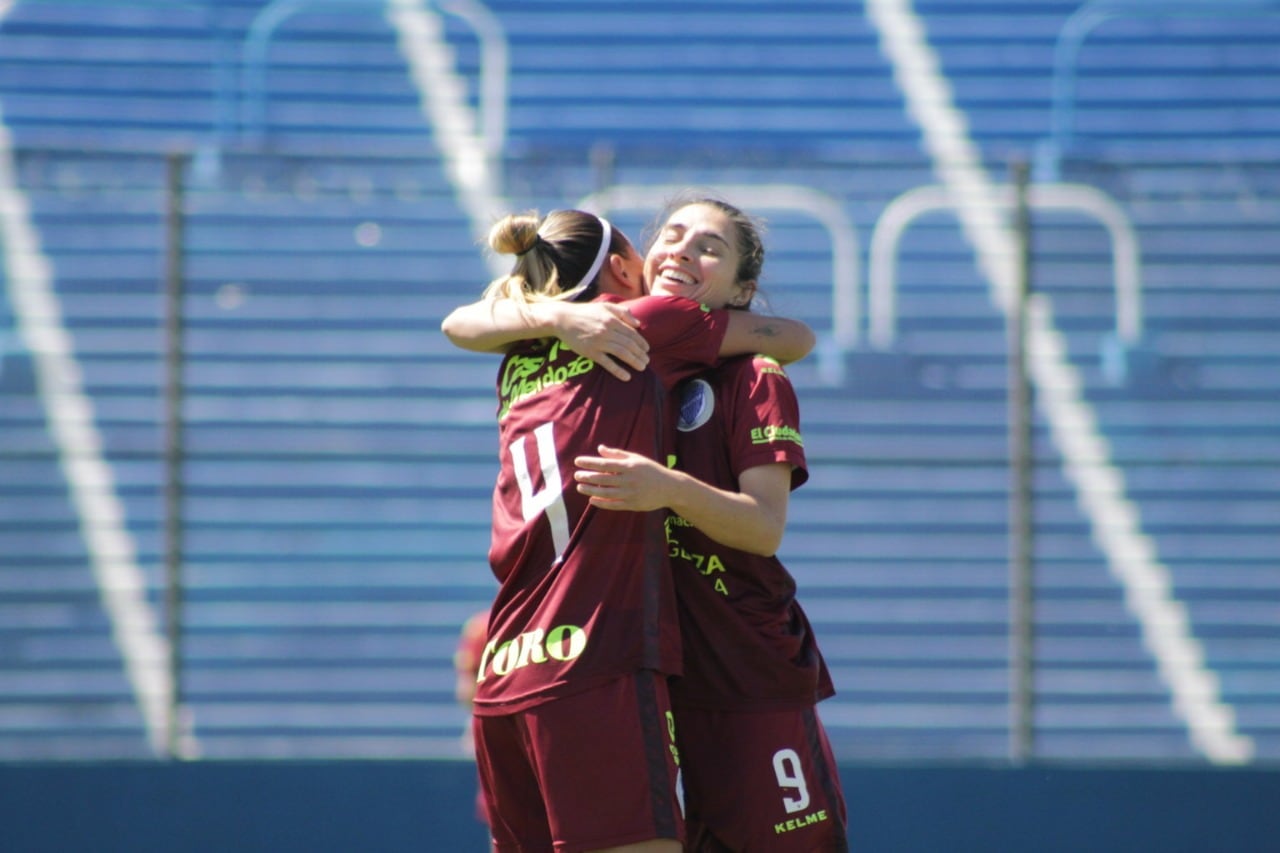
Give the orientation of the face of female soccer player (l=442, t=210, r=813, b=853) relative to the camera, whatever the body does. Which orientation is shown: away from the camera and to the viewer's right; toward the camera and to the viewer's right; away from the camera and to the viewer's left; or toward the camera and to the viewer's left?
away from the camera and to the viewer's right

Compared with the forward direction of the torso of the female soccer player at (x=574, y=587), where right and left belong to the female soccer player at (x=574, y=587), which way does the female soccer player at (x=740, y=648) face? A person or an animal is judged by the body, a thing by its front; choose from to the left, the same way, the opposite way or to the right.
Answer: the opposite way

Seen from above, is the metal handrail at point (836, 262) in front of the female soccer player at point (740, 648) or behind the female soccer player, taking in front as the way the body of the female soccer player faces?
behind

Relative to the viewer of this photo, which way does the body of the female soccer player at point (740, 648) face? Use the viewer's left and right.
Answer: facing the viewer and to the left of the viewer

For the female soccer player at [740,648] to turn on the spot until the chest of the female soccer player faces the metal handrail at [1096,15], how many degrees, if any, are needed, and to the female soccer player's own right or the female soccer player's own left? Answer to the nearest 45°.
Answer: approximately 180°

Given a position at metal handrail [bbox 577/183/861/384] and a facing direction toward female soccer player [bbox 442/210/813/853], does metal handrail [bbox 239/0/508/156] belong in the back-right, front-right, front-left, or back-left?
back-right

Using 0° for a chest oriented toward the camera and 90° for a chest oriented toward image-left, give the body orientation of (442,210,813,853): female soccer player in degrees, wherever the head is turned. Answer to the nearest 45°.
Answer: approximately 225°

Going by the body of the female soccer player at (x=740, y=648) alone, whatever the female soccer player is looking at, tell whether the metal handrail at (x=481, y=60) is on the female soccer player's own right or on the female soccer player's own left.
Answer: on the female soccer player's own right

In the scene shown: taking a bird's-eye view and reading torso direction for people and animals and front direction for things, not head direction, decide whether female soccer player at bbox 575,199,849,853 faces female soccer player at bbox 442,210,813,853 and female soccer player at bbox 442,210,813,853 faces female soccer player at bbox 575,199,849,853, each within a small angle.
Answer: yes
